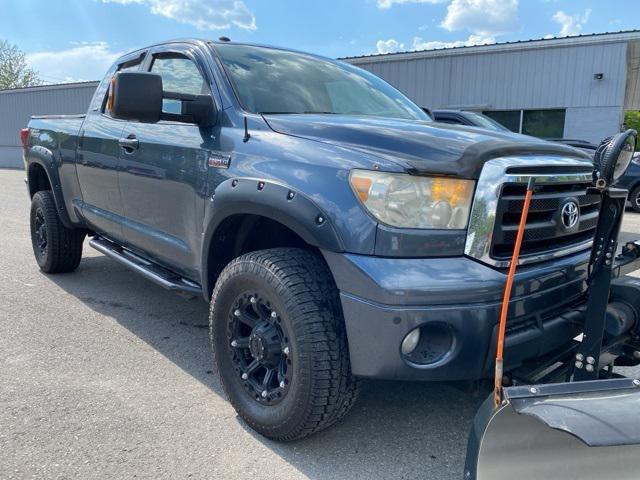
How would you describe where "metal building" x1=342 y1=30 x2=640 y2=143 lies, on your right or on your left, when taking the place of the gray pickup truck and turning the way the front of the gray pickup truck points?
on your left

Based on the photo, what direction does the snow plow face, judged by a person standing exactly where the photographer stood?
facing the viewer and to the right of the viewer

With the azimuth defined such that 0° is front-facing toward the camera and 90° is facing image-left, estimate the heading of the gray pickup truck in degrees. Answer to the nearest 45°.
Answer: approximately 315°

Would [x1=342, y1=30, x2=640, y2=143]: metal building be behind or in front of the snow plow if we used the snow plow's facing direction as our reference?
behind

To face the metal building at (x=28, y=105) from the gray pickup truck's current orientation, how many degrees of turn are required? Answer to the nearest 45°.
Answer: approximately 180°

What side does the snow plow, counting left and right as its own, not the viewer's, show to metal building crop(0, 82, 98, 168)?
back
